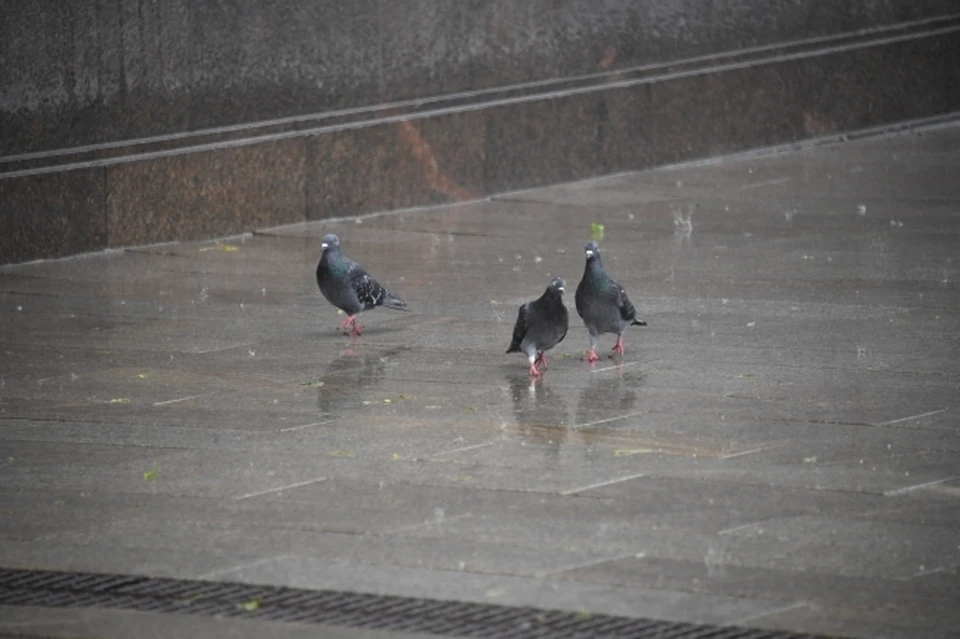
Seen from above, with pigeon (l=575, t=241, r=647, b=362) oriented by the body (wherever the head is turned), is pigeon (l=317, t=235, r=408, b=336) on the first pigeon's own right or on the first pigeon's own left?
on the first pigeon's own right

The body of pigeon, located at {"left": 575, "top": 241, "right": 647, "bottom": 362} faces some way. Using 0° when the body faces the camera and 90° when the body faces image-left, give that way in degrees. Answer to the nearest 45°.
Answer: approximately 45°

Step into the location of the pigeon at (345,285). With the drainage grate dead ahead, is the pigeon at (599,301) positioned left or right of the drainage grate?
left

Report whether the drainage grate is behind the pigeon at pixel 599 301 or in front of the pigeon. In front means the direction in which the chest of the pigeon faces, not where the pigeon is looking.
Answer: in front
